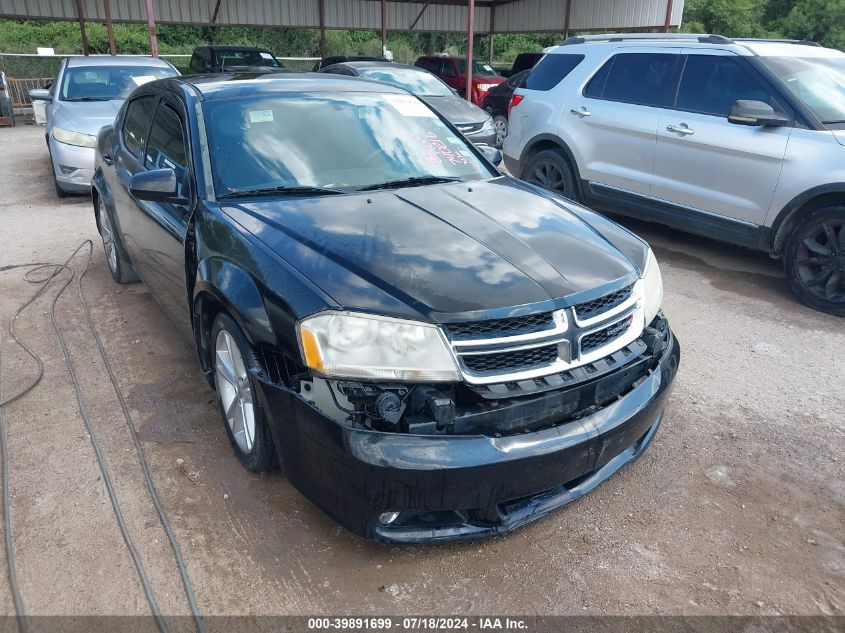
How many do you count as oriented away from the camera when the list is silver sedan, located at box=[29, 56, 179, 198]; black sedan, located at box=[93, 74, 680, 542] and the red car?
0

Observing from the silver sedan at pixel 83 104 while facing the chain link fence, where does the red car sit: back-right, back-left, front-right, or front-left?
front-right

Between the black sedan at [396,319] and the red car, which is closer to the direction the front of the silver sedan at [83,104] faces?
the black sedan

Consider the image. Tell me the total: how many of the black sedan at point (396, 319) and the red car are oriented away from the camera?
0

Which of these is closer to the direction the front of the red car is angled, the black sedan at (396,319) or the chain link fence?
the black sedan

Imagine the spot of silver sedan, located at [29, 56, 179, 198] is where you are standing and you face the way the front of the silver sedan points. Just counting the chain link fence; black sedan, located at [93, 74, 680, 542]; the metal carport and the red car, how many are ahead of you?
1

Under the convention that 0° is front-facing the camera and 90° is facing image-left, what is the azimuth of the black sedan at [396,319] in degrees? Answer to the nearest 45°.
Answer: approximately 315°

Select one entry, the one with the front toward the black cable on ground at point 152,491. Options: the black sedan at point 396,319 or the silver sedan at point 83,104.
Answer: the silver sedan

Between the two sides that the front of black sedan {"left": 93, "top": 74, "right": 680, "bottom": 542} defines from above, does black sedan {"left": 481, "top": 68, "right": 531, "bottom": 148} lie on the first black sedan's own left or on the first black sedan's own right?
on the first black sedan's own left

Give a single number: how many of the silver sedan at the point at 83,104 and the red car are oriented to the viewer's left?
0

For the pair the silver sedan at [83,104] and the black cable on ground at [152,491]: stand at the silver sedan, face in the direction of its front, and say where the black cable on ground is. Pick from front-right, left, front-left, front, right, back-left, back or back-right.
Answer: front

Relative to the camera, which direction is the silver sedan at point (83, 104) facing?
toward the camera
